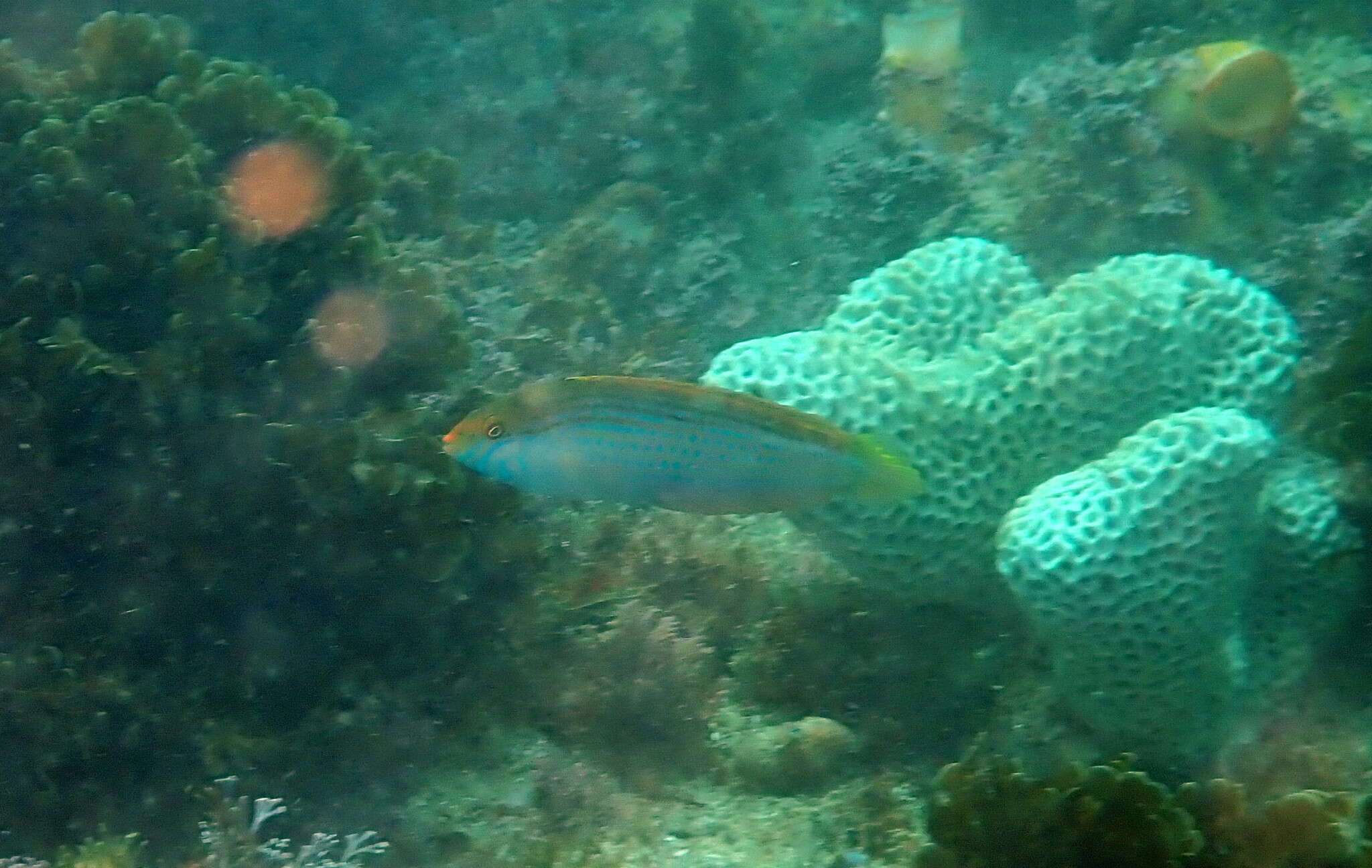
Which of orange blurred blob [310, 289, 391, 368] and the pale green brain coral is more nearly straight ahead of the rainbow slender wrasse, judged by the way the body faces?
the orange blurred blob

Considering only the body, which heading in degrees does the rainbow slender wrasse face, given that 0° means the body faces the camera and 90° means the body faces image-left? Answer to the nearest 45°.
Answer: approximately 90°

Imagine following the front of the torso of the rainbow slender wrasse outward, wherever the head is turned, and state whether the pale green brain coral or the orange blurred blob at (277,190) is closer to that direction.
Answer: the orange blurred blob

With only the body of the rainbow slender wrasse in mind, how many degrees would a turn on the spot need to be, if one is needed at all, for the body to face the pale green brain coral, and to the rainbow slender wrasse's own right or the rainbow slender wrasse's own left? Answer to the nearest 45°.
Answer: approximately 135° to the rainbow slender wrasse's own right
